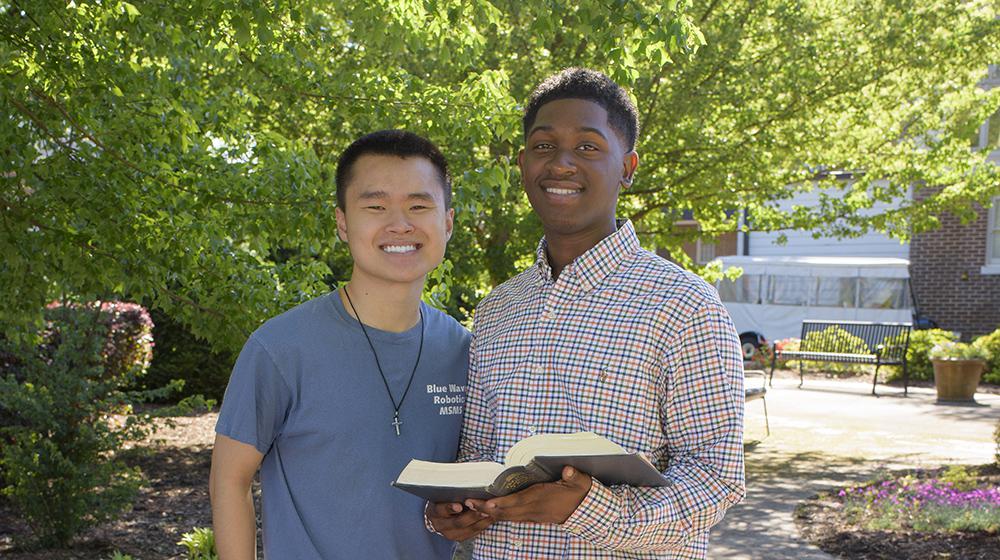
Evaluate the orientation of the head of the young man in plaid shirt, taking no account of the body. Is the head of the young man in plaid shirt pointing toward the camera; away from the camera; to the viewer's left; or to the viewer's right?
toward the camera

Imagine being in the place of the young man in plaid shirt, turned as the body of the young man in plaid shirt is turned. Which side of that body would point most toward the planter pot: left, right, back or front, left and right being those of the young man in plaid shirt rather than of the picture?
back

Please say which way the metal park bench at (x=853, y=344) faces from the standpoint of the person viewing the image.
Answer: facing the viewer and to the left of the viewer

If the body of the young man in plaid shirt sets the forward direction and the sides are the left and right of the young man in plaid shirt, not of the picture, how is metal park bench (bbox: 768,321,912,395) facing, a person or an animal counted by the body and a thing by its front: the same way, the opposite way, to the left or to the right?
the same way

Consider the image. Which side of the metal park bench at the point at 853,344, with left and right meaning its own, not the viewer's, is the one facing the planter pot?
left

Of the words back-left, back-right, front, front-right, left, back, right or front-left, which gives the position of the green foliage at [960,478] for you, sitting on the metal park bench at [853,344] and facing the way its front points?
front-left

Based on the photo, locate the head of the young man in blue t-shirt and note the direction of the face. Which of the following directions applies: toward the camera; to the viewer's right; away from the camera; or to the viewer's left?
toward the camera

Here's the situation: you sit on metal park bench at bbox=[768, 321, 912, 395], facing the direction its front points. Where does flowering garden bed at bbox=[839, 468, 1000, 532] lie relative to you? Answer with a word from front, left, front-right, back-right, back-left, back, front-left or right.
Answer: front-left
